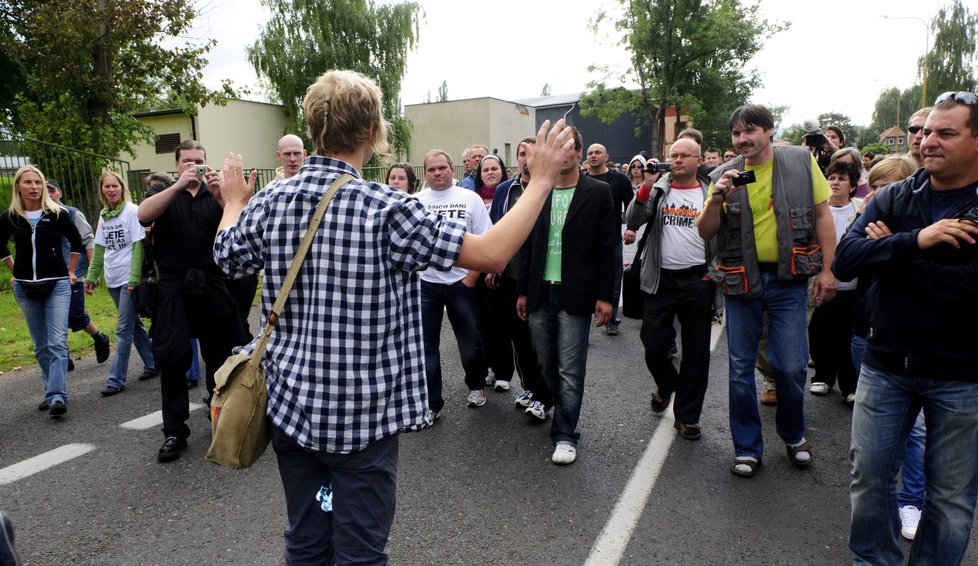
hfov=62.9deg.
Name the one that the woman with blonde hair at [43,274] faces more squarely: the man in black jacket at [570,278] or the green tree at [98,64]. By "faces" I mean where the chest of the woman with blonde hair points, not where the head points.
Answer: the man in black jacket

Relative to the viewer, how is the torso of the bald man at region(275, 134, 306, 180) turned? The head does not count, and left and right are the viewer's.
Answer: facing the viewer

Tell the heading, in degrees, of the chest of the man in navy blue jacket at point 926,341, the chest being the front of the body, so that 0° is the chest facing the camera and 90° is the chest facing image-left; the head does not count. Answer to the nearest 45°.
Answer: approximately 45°

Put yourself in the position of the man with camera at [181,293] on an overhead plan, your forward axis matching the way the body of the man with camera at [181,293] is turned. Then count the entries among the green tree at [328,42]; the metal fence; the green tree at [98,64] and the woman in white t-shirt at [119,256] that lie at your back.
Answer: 4

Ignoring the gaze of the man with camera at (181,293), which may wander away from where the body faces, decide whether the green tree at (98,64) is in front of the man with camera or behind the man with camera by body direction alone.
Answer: behind

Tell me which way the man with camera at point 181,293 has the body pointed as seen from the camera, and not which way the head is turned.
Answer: toward the camera

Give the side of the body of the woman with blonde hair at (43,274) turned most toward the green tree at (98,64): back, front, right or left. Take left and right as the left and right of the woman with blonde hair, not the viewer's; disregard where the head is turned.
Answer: back

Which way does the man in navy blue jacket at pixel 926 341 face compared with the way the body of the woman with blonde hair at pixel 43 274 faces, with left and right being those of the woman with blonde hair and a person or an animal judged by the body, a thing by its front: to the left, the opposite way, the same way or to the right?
to the right

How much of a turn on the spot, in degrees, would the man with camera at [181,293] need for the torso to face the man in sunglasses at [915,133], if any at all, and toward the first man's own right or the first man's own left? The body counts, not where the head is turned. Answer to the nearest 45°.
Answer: approximately 45° to the first man's own left

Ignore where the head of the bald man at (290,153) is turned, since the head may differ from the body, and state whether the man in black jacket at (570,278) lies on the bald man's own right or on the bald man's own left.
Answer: on the bald man's own left

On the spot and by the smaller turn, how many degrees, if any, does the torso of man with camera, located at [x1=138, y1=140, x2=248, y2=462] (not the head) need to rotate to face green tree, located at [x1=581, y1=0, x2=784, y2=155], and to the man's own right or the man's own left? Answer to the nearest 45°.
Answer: approximately 135° to the man's own left

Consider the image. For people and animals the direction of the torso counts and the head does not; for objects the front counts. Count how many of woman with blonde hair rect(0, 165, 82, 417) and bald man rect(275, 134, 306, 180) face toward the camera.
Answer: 2
